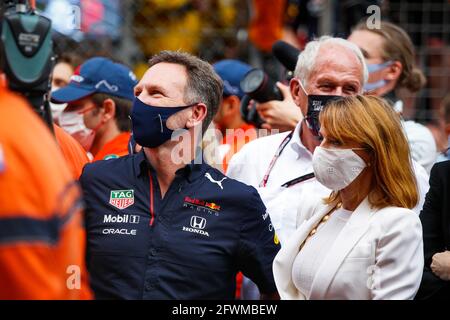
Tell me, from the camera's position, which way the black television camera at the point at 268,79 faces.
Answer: facing the viewer and to the left of the viewer

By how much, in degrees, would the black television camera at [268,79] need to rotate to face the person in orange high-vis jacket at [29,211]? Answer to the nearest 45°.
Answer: approximately 45° to its left

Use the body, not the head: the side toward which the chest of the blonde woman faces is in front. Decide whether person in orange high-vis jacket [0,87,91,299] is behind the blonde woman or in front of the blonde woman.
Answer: in front

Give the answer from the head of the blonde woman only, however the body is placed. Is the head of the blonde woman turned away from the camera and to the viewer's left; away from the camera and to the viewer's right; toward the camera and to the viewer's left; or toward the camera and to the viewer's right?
toward the camera and to the viewer's left

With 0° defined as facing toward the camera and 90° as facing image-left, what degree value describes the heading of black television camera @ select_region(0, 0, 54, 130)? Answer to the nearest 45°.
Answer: approximately 180°

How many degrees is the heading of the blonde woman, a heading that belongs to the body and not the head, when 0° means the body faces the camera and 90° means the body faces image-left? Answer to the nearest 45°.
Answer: approximately 45°
